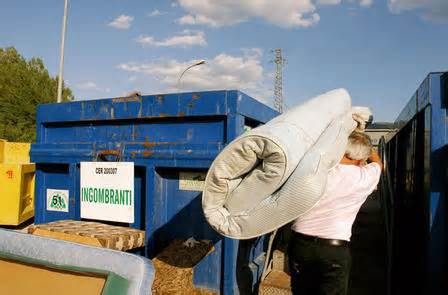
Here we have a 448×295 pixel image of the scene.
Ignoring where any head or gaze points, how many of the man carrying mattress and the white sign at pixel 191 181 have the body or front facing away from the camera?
1

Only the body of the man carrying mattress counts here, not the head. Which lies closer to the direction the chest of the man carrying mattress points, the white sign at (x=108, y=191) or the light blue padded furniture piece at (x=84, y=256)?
the white sign

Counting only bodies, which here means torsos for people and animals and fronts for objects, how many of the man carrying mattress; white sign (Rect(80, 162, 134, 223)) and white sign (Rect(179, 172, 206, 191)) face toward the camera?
2

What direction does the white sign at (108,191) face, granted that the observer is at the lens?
facing the viewer

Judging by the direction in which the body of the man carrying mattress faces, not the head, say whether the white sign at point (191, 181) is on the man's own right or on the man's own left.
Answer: on the man's own left

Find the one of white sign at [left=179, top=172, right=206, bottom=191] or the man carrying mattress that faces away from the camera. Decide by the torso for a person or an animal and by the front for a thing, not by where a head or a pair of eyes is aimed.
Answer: the man carrying mattress

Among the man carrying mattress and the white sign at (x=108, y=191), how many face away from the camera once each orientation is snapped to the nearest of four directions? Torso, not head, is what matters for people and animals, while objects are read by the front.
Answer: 1

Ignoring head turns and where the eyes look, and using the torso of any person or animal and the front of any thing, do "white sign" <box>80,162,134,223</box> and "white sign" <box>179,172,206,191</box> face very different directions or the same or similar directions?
same or similar directions

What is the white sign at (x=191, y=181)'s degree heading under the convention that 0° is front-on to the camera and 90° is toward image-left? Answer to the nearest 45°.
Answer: approximately 0°

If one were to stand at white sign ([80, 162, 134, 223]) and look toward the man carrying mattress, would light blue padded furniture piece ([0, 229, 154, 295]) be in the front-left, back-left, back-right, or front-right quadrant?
front-right

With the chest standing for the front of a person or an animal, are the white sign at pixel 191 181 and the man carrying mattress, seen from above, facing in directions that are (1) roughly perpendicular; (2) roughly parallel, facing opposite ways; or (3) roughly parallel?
roughly parallel, facing opposite ways

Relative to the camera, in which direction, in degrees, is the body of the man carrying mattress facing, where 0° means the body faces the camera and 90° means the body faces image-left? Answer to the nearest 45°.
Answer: approximately 180°

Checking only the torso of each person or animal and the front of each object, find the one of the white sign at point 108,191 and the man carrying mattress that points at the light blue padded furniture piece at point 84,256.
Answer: the white sign

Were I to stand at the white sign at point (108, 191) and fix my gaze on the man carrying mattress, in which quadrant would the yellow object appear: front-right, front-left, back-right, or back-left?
back-left

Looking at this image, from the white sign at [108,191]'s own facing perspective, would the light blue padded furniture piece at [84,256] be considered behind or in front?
in front

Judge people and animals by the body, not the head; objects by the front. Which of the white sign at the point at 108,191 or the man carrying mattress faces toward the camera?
the white sign

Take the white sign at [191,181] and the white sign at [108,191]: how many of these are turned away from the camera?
0
